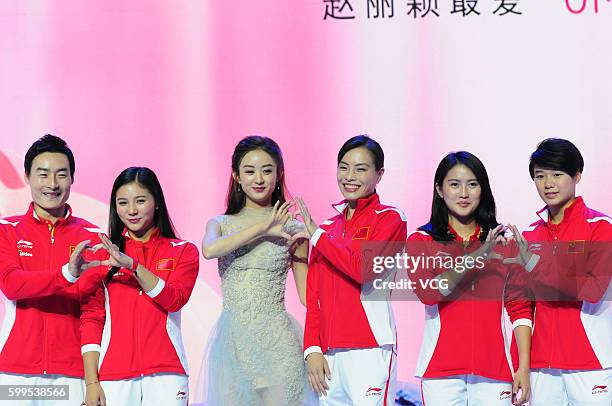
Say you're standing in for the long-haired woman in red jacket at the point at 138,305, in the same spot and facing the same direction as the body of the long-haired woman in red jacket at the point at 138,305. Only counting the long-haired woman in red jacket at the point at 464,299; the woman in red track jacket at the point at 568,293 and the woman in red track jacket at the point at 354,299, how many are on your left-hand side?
3

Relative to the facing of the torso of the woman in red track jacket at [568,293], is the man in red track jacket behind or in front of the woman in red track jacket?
in front

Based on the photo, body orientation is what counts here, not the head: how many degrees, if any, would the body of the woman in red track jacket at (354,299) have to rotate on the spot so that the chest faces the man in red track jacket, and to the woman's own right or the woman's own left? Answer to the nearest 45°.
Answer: approximately 45° to the woman's own right

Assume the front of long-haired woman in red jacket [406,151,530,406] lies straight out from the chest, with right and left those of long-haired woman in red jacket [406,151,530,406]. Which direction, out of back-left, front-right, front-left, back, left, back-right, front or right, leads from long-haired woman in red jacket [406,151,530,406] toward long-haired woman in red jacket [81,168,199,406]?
right

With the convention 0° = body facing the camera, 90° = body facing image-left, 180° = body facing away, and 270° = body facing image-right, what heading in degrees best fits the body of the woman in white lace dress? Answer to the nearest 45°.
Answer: approximately 0°

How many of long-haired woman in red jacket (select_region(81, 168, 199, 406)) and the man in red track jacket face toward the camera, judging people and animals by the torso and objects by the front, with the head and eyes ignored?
2

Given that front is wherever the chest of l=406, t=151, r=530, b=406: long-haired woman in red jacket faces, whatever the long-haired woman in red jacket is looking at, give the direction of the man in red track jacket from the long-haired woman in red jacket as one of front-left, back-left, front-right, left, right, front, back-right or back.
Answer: right

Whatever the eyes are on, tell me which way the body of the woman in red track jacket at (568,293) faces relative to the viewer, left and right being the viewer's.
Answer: facing the viewer and to the left of the viewer
